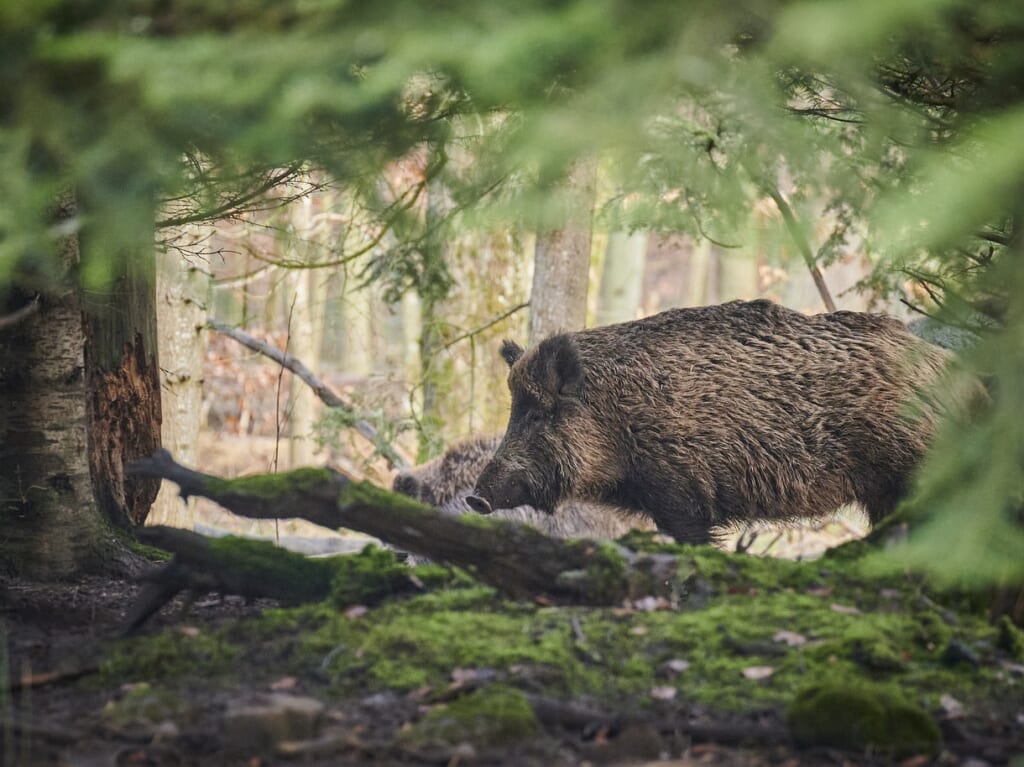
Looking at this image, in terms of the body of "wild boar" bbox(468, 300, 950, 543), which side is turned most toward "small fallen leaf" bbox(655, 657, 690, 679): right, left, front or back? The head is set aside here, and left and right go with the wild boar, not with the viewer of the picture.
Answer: left

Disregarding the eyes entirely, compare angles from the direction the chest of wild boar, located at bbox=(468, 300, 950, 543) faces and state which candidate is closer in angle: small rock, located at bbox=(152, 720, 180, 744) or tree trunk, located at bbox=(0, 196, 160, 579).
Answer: the tree trunk

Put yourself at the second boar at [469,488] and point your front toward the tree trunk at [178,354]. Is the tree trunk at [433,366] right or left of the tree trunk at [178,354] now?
right

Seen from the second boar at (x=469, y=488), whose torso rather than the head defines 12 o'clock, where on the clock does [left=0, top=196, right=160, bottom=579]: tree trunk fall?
The tree trunk is roughly at 10 o'clock from the second boar.

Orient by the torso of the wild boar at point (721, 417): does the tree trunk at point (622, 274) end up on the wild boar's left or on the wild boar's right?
on the wild boar's right

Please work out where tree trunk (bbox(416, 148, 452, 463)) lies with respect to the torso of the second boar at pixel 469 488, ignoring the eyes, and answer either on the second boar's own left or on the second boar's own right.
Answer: on the second boar's own right

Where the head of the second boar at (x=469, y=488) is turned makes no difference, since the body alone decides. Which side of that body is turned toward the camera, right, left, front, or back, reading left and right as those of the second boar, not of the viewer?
left

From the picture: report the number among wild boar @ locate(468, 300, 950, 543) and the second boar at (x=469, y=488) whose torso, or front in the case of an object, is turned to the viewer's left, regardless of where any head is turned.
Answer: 2

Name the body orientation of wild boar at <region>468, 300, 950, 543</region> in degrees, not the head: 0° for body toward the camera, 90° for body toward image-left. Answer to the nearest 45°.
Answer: approximately 90°

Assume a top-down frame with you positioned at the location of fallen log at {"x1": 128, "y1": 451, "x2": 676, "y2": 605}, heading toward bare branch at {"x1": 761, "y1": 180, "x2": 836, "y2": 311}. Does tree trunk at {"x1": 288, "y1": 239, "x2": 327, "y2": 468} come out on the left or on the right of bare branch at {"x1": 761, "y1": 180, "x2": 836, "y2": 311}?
left
